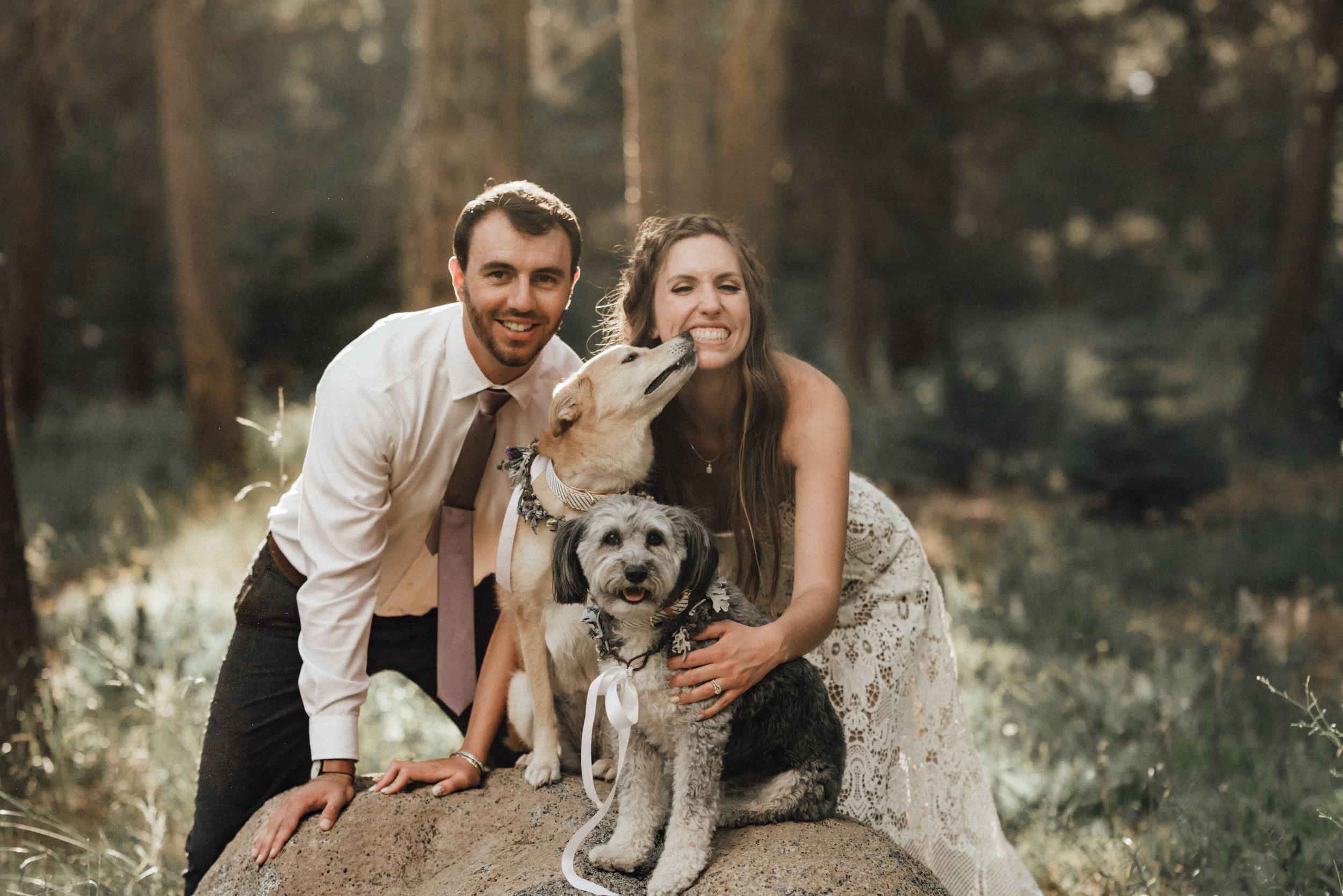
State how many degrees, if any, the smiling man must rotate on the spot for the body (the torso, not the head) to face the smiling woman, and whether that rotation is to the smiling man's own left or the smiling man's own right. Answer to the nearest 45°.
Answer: approximately 45° to the smiling man's own left

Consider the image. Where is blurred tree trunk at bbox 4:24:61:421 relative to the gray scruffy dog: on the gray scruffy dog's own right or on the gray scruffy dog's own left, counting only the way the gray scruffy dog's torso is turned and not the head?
on the gray scruffy dog's own right

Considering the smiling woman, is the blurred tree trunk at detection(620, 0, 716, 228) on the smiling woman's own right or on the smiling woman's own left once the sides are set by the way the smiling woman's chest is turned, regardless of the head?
on the smiling woman's own right

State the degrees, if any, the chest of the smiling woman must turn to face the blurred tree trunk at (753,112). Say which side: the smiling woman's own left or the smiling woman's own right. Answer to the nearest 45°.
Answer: approximately 135° to the smiling woman's own right

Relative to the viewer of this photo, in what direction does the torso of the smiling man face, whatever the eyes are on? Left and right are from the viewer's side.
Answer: facing the viewer and to the right of the viewer

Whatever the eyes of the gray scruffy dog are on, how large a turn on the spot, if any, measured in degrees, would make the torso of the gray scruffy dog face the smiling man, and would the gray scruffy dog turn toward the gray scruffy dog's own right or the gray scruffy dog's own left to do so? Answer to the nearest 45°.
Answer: approximately 90° to the gray scruffy dog's own right

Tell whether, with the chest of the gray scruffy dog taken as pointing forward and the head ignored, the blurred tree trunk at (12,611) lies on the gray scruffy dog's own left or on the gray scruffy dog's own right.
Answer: on the gray scruffy dog's own right

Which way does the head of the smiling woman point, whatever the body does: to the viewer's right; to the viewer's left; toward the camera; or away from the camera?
toward the camera

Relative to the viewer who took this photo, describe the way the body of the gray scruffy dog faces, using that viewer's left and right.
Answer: facing the viewer and to the left of the viewer

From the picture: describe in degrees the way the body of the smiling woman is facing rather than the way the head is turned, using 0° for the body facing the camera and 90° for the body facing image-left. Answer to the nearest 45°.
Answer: approximately 45°

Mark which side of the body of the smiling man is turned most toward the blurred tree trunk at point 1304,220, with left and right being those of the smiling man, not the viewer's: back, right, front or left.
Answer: left

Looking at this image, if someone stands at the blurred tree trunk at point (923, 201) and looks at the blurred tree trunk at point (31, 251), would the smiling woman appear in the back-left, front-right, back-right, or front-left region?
front-left
